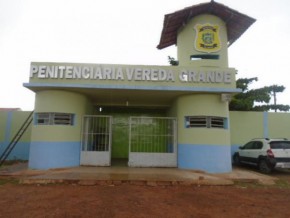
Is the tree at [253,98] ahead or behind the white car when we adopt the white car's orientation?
ahead
